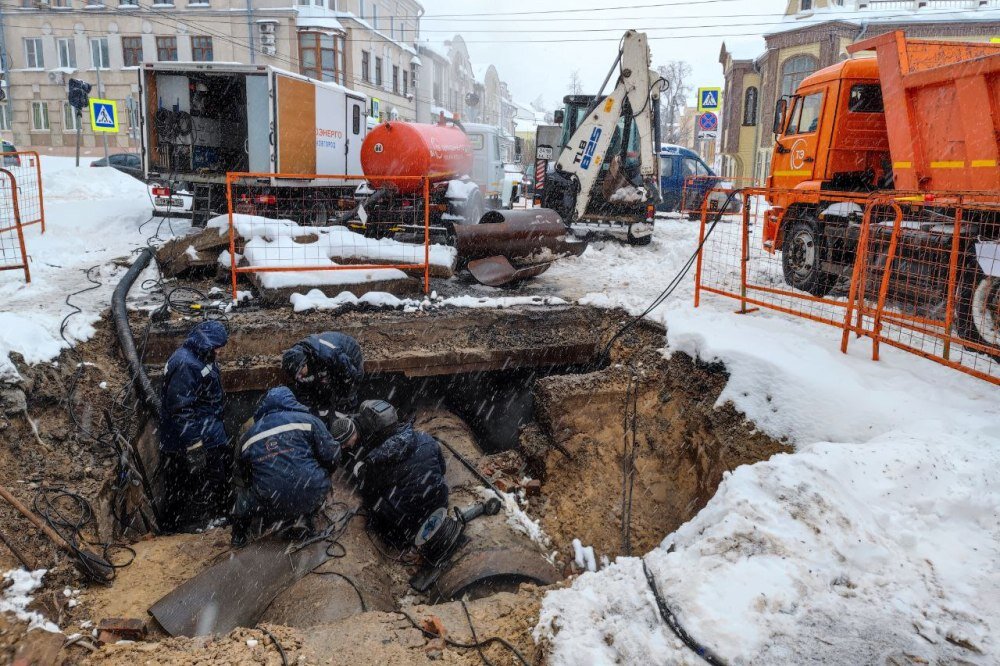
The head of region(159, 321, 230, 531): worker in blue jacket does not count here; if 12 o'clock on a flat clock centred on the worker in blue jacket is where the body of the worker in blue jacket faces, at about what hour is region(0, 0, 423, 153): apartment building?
The apartment building is roughly at 9 o'clock from the worker in blue jacket.

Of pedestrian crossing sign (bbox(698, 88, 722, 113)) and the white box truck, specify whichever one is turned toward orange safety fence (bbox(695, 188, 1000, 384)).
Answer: the pedestrian crossing sign

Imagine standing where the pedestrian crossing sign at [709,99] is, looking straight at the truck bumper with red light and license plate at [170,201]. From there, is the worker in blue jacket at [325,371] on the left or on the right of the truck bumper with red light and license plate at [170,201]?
left

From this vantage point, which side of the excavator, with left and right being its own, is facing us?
back

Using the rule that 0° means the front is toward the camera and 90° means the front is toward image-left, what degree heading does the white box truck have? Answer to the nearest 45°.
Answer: approximately 225°

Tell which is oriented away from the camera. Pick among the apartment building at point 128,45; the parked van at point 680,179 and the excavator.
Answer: the excavator

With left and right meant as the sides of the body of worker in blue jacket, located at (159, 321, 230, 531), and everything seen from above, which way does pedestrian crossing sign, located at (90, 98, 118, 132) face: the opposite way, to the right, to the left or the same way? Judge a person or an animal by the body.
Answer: to the right

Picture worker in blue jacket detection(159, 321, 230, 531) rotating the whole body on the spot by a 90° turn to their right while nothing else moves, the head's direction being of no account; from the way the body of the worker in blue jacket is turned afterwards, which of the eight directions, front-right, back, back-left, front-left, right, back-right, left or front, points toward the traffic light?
back

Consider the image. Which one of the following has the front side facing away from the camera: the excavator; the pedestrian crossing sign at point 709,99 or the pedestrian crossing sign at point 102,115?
the excavator

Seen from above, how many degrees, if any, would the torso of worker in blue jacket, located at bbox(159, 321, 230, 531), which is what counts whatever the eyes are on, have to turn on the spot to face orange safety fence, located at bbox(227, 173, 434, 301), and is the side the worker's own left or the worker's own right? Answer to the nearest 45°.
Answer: approximately 45° to the worker's own left

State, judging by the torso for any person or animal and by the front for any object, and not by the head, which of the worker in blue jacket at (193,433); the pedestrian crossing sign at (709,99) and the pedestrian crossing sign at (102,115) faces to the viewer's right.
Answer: the worker in blue jacket

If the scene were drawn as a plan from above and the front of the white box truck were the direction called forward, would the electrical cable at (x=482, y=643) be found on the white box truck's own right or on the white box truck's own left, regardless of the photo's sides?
on the white box truck's own right
